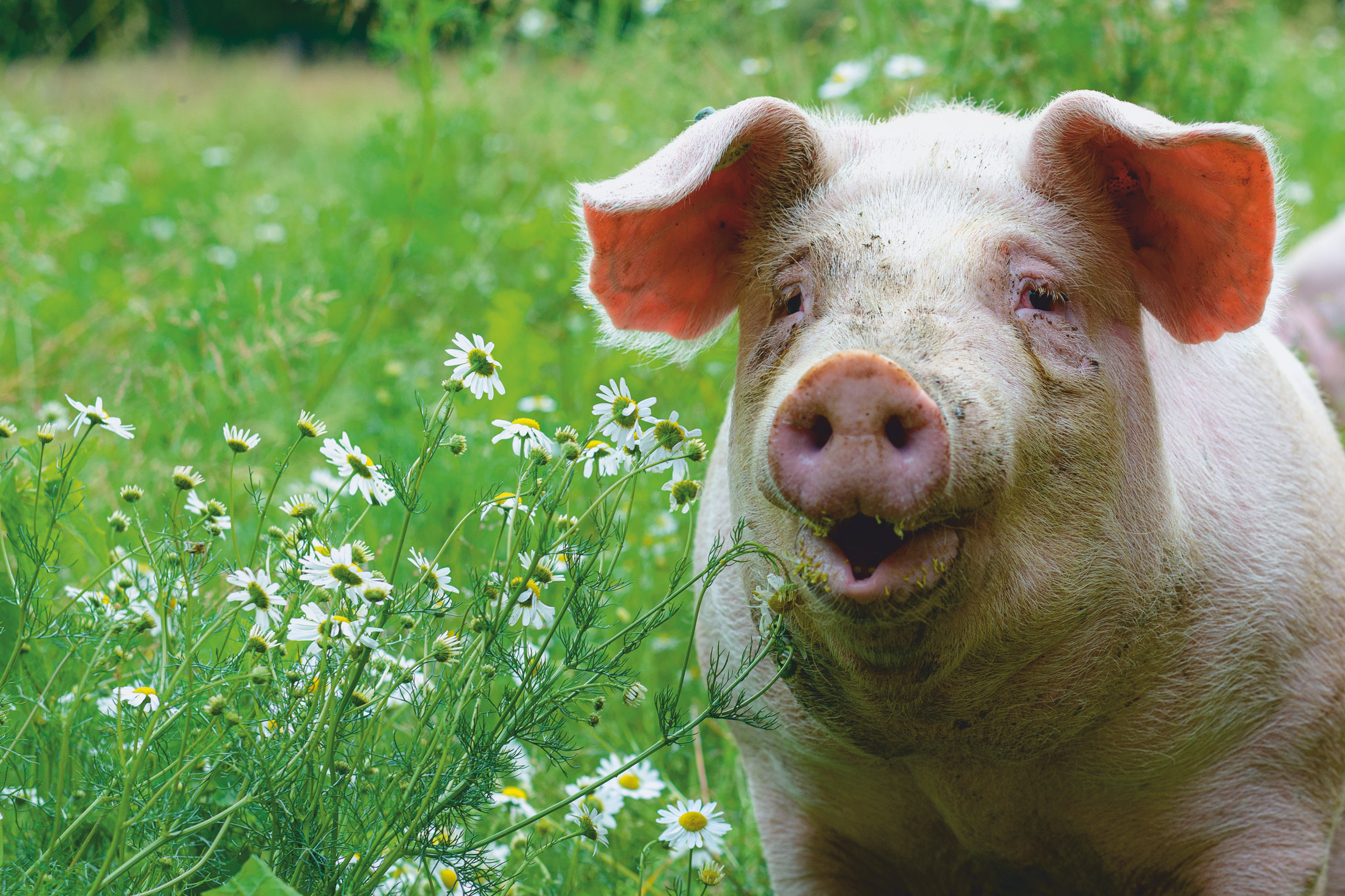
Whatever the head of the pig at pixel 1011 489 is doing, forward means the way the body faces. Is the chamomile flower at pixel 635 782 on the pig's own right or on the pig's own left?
on the pig's own right

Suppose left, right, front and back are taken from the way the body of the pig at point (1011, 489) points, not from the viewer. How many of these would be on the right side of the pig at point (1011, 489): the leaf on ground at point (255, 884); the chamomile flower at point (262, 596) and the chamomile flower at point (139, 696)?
3

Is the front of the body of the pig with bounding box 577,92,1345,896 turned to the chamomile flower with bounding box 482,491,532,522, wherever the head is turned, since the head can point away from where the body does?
no

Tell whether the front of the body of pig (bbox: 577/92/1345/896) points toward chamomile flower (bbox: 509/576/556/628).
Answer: no

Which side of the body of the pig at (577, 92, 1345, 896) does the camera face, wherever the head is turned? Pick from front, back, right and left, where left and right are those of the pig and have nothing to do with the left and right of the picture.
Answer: front

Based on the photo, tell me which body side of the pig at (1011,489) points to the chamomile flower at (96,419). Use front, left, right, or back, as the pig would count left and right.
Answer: right

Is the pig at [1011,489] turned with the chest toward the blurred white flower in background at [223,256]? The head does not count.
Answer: no

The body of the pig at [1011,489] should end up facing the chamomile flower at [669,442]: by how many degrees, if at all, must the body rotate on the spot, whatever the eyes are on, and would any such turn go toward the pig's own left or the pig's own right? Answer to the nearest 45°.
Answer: approximately 45° to the pig's own right
